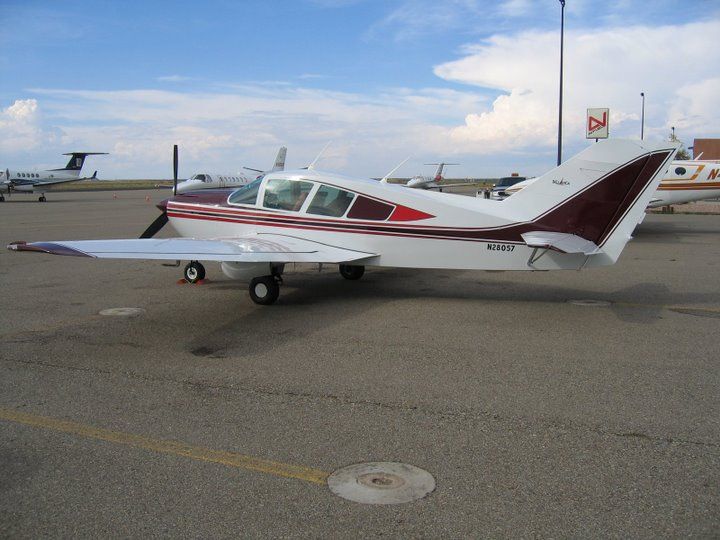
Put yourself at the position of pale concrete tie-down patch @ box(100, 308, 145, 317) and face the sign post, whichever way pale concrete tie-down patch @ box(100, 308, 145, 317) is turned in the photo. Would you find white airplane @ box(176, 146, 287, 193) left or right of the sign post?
left

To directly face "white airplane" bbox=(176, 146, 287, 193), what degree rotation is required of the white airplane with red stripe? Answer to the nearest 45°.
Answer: approximately 45° to its right

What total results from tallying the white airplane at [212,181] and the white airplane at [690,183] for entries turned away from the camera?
0

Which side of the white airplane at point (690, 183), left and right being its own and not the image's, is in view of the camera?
left

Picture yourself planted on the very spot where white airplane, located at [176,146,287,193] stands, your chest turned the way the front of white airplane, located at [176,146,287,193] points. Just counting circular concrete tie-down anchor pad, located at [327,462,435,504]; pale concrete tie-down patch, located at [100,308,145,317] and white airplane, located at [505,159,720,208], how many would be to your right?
0

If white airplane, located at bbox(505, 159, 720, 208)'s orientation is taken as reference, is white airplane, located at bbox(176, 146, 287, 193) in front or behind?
in front

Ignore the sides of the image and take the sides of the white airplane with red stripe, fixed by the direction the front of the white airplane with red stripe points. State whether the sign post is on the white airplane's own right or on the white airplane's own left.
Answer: on the white airplane's own right

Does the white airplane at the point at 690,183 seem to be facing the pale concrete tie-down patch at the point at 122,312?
no

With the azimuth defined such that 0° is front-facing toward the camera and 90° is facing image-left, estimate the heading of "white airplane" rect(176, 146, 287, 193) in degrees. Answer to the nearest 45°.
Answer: approximately 45°

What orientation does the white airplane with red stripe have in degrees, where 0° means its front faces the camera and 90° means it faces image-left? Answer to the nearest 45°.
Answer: approximately 135°

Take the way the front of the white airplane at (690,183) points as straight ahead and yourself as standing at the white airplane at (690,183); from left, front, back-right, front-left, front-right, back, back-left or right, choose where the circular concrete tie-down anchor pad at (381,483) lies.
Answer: left

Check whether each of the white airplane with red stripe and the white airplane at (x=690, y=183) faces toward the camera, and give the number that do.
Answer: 0

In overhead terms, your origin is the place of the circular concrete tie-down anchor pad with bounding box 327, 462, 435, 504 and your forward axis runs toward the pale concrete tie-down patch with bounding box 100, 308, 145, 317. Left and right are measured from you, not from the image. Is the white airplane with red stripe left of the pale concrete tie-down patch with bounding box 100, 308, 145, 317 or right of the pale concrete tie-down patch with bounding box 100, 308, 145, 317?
right
